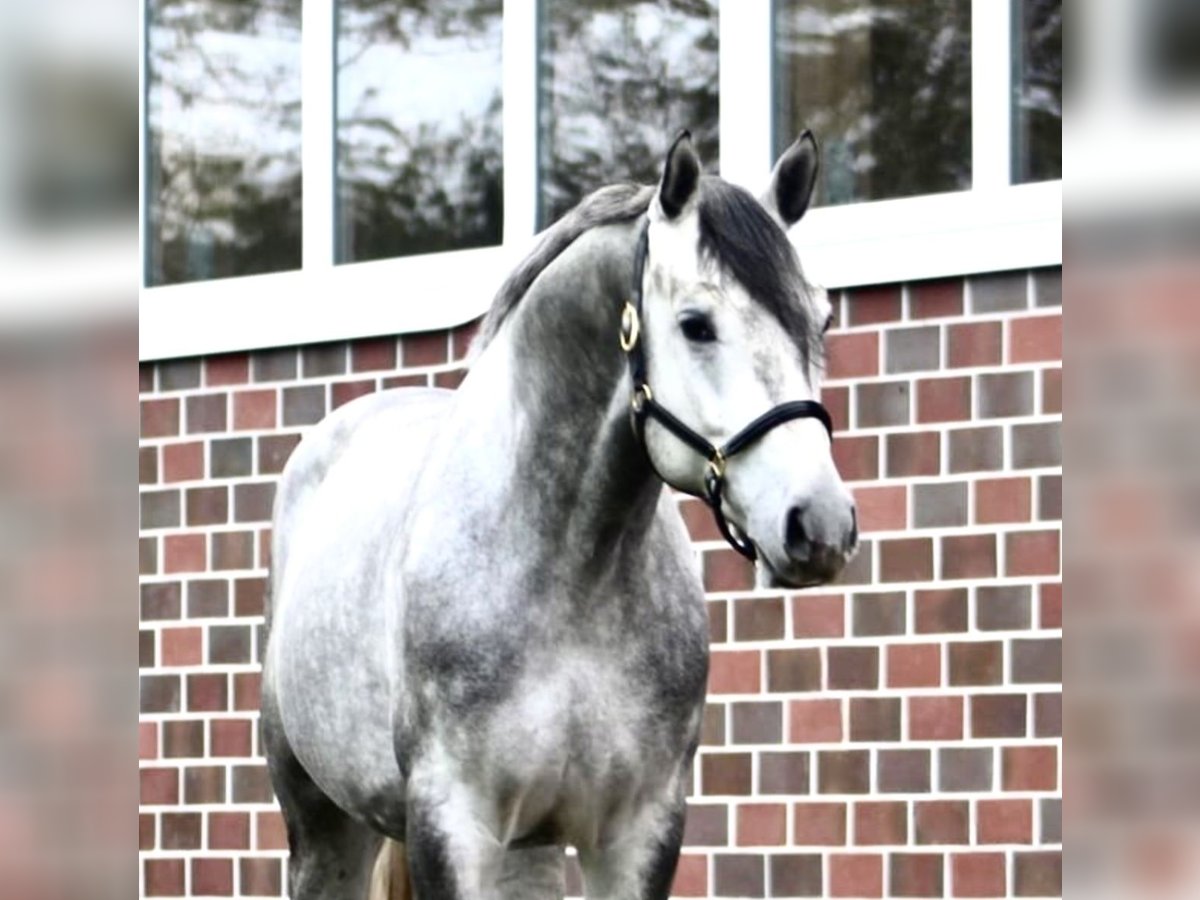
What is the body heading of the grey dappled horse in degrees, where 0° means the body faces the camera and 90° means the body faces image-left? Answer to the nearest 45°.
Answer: approximately 315°

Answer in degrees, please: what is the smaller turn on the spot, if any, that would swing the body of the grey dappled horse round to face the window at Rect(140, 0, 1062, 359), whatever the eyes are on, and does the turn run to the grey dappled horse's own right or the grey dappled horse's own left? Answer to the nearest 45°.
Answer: approximately 135° to the grey dappled horse's own left
